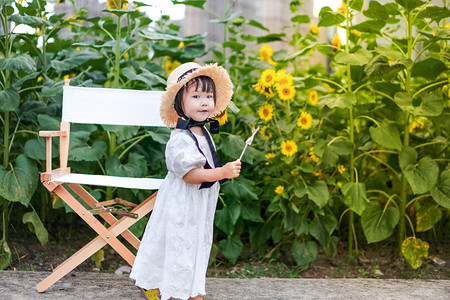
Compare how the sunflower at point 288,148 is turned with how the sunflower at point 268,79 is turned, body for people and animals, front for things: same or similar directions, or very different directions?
same or similar directions

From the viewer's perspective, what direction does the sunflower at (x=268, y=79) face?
toward the camera

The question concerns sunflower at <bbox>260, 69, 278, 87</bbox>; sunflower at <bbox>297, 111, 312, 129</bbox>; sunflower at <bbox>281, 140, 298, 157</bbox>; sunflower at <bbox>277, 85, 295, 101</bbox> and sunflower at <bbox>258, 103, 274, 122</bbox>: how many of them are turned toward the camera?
5

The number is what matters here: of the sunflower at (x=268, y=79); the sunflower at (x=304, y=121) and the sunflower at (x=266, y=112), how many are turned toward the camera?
3

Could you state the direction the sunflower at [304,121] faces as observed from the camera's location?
facing the viewer

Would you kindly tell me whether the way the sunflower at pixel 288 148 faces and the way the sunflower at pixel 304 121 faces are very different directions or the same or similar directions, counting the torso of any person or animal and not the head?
same or similar directions

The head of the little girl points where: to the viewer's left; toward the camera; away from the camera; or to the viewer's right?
toward the camera

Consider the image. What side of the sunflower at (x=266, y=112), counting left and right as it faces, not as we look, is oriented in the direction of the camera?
front

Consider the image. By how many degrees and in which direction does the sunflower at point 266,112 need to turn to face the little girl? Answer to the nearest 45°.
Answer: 0° — it already faces them

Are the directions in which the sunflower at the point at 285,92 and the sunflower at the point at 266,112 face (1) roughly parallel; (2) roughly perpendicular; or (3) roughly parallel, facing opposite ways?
roughly parallel

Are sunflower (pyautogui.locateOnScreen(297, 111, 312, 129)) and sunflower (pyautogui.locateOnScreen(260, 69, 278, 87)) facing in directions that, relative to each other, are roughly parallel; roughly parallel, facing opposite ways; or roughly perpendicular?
roughly parallel
